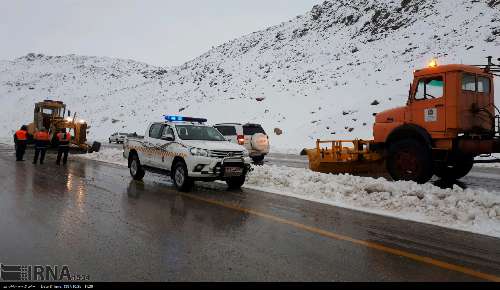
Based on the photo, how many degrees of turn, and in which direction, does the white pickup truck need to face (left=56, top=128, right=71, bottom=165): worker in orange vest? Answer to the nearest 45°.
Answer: approximately 180°

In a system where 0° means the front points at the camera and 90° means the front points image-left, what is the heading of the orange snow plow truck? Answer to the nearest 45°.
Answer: approximately 135°

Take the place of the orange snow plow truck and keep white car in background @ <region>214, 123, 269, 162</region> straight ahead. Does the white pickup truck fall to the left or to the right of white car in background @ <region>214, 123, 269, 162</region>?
left

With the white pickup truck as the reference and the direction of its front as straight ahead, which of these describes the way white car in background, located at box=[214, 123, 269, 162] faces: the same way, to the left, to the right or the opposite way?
the opposite way

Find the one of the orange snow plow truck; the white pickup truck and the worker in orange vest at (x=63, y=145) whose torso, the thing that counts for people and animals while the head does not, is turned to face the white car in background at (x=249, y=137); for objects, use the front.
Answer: the orange snow plow truck

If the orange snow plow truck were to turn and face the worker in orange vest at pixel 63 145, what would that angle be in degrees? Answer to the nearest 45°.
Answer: approximately 45° to its left

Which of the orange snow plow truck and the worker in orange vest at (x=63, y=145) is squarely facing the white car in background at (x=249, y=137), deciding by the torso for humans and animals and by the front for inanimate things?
the orange snow plow truck

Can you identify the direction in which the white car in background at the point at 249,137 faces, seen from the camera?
facing away from the viewer and to the left of the viewer

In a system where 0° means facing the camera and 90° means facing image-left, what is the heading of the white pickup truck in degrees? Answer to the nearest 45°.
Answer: approximately 315°

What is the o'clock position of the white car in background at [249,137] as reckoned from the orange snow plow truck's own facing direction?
The white car in background is roughly at 12 o'clock from the orange snow plow truck.

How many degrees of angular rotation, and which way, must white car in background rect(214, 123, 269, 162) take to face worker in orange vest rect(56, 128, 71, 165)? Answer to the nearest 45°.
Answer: approximately 45° to its left

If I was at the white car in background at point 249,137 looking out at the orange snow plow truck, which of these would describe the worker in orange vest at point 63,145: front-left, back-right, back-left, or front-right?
back-right
